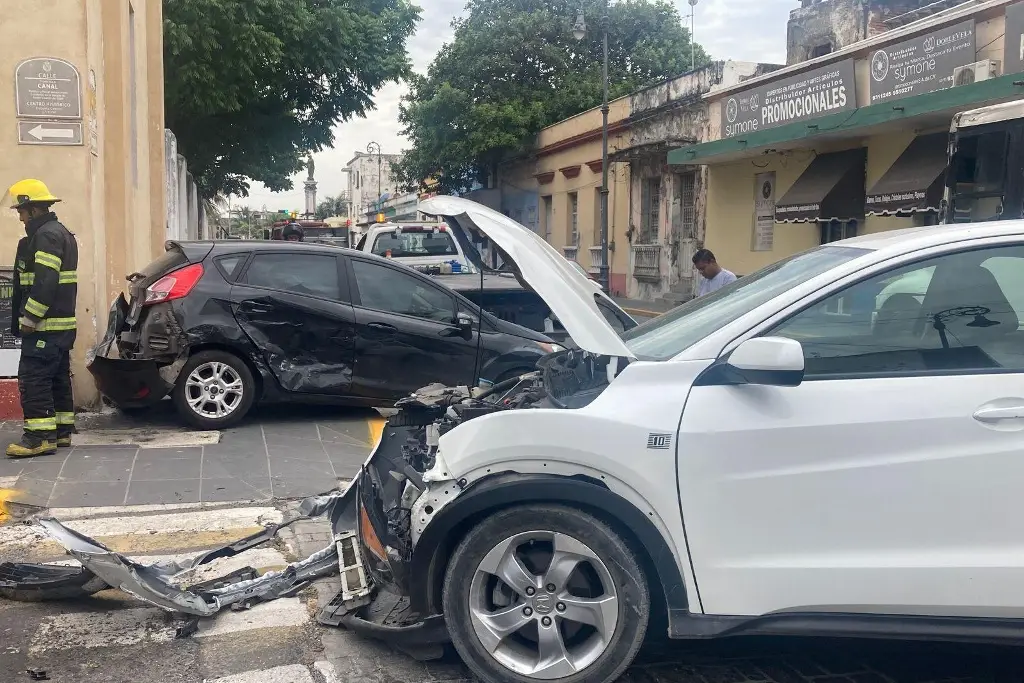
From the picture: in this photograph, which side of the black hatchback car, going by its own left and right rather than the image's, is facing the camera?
right

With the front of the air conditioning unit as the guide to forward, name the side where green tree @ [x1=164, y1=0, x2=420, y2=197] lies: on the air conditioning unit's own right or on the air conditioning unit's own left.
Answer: on the air conditioning unit's own right

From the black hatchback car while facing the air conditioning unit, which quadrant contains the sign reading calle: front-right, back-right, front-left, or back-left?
back-left

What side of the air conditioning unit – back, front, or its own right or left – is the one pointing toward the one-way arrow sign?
front

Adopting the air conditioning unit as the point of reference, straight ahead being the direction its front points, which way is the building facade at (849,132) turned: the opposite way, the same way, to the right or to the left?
the same way

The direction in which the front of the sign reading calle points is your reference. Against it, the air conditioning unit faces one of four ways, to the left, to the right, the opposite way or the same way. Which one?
to the right

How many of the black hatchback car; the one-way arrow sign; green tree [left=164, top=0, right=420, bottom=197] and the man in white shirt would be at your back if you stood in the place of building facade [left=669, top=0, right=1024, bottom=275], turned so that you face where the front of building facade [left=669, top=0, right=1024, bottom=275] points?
0

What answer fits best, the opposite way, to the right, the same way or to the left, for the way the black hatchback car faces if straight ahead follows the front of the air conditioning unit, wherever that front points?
the opposite way

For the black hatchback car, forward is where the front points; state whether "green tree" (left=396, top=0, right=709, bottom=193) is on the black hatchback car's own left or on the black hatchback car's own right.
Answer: on the black hatchback car's own left

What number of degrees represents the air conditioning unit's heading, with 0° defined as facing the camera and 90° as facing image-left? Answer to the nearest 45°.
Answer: approximately 45°

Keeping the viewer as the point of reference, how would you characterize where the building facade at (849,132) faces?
facing the viewer and to the left of the viewer

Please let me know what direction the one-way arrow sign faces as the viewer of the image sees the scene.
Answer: facing the viewer

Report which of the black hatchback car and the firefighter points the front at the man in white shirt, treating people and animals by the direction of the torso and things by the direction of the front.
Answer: the black hatchback car

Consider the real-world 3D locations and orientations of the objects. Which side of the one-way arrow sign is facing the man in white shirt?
left
